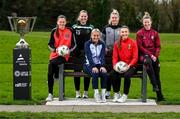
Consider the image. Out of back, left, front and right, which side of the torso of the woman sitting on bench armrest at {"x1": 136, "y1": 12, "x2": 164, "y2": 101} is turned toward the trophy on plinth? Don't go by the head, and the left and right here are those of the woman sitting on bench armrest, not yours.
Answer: right

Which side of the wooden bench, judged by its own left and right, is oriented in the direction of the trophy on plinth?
right

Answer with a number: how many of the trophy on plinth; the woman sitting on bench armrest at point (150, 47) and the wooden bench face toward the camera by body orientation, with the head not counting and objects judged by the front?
3

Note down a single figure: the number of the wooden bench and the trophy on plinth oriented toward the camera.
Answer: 2

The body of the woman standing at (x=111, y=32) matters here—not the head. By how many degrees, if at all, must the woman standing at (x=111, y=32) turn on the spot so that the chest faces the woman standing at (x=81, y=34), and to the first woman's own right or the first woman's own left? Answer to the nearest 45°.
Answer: approximately 90° to the first woman's own right

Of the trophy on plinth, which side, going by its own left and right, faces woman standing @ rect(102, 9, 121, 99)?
left

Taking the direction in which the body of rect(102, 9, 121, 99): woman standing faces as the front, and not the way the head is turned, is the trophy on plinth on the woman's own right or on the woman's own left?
on the woman's own right

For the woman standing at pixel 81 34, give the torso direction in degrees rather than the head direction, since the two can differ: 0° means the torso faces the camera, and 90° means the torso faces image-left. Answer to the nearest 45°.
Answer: approximately 0°

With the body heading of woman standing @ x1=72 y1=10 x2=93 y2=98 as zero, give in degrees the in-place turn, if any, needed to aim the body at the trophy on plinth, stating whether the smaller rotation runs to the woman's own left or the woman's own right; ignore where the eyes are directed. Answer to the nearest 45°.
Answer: approximately 90° to the woman's own right

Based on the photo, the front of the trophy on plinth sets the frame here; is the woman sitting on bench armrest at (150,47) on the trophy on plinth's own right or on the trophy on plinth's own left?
on the trophy on plinth's own left
